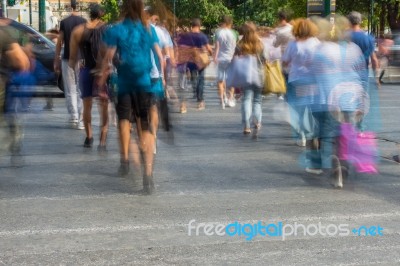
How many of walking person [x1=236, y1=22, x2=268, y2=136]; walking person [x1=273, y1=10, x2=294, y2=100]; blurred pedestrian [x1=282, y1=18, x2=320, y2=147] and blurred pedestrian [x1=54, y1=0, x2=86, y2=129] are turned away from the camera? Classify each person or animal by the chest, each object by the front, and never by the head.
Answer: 4

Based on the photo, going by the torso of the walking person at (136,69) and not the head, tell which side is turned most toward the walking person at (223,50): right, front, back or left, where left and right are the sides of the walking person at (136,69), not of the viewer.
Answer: front

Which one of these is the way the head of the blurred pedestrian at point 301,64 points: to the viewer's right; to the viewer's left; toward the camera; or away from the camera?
away from the camera

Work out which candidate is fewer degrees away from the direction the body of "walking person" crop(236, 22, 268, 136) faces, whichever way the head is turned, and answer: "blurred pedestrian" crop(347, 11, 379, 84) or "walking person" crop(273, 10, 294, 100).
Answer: the walking person

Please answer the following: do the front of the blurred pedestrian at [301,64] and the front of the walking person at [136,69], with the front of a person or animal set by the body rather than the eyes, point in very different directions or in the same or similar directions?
same or similar directions

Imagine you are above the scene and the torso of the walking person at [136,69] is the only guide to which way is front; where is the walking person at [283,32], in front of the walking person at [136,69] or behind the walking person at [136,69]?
in front

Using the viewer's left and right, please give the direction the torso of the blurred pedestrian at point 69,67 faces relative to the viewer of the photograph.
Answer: facing away from the viewer

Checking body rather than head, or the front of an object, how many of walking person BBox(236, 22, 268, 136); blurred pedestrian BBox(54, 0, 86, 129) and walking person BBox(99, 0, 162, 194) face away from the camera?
3

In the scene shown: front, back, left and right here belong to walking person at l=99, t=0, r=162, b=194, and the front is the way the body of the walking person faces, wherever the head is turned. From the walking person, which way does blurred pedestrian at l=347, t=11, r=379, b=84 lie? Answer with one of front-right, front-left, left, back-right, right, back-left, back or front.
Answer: front-right

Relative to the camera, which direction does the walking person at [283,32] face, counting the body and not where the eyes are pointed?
away from the camera

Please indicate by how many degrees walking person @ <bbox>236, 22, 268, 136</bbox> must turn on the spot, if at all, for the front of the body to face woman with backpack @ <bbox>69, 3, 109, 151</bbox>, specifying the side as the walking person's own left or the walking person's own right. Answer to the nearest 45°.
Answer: approximately 135° to the walking person's own left

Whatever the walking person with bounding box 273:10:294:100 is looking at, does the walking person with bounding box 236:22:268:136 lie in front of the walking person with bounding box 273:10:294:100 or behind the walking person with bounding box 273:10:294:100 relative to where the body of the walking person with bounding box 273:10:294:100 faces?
behind

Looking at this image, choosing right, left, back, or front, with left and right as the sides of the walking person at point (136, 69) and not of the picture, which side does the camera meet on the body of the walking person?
back

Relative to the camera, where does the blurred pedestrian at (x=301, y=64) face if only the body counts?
away from the camera

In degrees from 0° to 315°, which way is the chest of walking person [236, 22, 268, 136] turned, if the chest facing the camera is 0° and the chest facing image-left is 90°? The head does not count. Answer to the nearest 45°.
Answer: approximately 180°

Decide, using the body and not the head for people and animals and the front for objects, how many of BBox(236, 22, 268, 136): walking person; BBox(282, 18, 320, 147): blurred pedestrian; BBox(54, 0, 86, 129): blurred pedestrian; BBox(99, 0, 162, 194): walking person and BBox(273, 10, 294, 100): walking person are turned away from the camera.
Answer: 5

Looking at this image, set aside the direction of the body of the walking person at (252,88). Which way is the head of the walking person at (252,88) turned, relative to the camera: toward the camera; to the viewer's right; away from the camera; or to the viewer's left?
away from the camera

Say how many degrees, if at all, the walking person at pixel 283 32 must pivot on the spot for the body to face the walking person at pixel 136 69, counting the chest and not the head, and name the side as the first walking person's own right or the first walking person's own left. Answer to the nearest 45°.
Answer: approximately 180°
